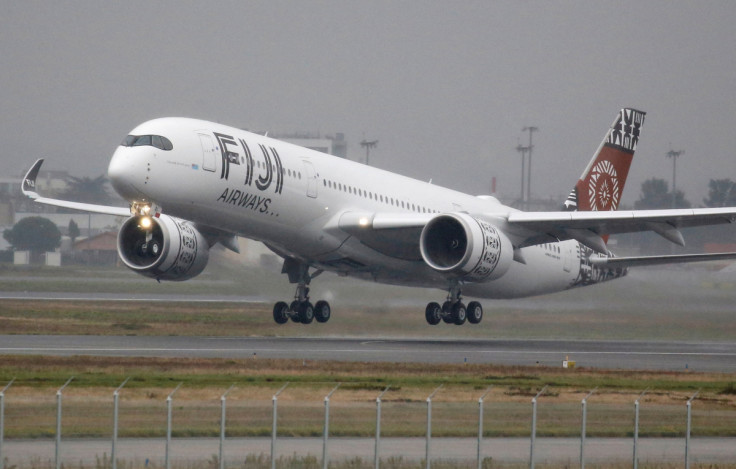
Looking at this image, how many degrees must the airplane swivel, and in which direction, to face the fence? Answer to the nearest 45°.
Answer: approximately 45° to its left

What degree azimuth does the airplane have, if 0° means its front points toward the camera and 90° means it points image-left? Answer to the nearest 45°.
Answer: approximately 45°
